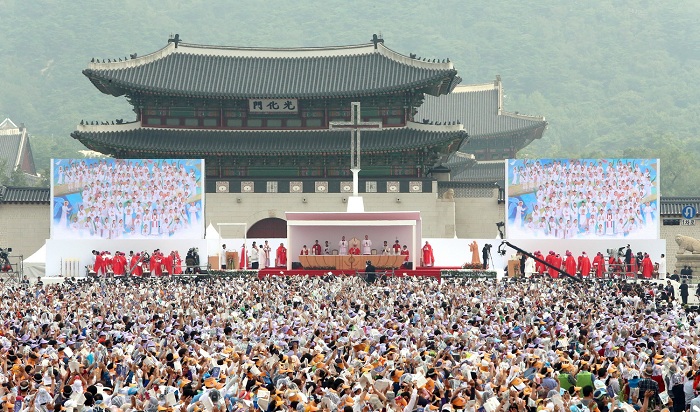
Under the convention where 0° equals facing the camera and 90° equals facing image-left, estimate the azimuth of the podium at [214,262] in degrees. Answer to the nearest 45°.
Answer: approximately 0°

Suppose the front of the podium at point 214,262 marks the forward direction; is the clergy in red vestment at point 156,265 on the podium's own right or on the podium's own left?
on the podium's own right

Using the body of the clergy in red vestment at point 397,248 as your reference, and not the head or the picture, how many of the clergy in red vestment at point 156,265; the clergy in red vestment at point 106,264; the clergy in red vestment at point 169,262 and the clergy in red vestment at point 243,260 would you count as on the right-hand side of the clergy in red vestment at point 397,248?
4

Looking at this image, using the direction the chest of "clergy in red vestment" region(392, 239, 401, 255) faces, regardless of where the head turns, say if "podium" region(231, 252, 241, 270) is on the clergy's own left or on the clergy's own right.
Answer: on the clergy's own right

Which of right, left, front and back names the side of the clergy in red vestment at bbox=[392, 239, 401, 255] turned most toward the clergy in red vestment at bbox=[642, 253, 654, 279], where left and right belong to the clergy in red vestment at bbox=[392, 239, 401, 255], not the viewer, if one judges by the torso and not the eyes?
left

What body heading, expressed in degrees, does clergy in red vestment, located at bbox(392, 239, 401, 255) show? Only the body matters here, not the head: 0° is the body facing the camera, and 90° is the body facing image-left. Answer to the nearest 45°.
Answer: approximately 0°

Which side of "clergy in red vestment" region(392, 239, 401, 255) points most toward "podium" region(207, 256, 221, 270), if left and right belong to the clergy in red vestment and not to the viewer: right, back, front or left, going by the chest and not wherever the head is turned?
right

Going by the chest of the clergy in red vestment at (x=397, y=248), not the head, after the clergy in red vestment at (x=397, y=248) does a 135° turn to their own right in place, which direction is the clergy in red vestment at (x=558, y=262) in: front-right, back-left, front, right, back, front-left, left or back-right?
back-right
